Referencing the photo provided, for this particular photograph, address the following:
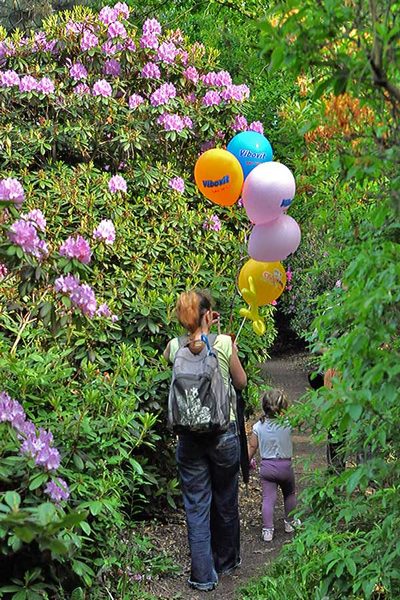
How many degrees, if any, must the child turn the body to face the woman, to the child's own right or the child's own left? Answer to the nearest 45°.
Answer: approximately 180°

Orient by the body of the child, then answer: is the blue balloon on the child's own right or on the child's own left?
on the child's own left

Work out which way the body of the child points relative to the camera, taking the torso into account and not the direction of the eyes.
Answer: away from the camera
